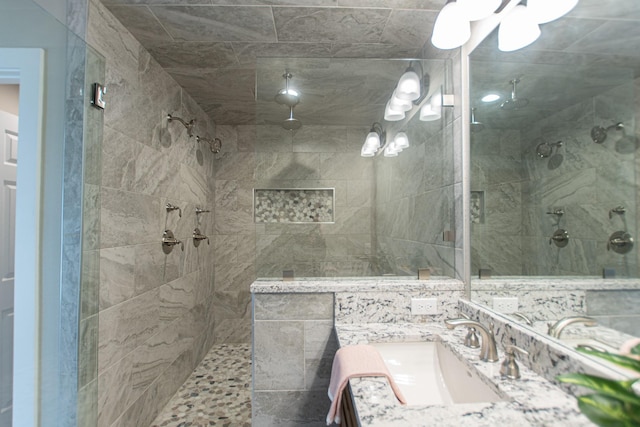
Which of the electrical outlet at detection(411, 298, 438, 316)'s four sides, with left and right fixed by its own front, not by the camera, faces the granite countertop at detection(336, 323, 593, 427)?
front

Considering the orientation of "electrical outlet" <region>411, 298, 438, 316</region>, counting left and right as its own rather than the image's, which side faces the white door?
right

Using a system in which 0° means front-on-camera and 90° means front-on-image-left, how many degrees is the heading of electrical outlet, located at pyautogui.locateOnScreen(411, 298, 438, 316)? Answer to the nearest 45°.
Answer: approximately 0°

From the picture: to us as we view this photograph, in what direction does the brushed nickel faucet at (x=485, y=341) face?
facing to the left of the viewer

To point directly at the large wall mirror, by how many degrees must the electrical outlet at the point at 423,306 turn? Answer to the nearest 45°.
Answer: approximately 45° to its left

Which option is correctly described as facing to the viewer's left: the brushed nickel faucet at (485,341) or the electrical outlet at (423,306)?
the brushed nickel faucet

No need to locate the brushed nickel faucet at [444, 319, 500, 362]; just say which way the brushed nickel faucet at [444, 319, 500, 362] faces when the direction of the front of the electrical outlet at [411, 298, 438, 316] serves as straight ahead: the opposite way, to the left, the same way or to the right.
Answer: to the right

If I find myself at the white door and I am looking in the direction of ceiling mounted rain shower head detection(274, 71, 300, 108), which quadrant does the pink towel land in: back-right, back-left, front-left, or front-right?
front-right

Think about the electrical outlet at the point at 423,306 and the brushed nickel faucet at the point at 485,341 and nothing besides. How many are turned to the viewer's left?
1
